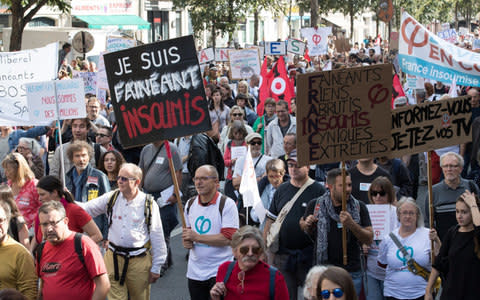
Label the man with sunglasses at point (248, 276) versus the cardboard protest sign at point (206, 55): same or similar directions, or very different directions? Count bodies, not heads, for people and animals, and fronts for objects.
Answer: same or similar directions

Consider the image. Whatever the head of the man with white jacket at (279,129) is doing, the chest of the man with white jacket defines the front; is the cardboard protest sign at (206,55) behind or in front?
behind

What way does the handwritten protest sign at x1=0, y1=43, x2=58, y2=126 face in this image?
toward the camera

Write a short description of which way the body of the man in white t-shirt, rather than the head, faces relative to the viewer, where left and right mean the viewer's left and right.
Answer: facing the viewer and to the left of the viewer

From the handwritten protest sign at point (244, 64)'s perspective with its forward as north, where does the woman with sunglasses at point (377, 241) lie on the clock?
The woman with sunglasses is roughly at 12 o'clock from the handwritten protest sign.

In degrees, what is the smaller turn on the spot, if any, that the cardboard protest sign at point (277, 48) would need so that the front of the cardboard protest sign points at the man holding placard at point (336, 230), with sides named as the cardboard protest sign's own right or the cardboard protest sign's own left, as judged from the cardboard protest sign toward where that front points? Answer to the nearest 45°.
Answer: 0° — it already faces them

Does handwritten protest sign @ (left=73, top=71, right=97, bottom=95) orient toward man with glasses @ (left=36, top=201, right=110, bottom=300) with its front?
yes

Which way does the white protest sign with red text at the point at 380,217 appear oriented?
toward the camera

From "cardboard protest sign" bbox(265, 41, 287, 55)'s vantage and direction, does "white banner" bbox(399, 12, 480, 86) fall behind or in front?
in front

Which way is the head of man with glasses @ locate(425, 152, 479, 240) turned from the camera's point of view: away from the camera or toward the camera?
toward the camera

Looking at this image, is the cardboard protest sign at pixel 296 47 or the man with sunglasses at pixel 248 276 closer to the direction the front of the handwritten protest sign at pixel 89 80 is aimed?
the man with sunglasses

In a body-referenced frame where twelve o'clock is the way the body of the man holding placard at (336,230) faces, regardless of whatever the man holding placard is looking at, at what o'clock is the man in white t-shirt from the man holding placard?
The man in white t-shirt is roughly at 3 o'clock from the man holding placard.

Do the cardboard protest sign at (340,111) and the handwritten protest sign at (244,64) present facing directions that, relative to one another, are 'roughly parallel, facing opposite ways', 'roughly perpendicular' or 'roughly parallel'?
roughly parallel

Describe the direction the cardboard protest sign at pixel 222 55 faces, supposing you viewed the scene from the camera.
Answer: facing the viewer

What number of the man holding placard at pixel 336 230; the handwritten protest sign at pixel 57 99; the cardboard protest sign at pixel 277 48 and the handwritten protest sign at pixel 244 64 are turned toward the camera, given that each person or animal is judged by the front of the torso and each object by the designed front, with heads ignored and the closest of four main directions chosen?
4

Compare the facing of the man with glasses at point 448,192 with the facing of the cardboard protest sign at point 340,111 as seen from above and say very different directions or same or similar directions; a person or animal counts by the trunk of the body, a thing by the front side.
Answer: same or similar directions

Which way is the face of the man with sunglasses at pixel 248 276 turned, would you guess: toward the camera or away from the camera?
toward the camera

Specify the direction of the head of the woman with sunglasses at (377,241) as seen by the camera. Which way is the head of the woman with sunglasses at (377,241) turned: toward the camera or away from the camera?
toward the camera
